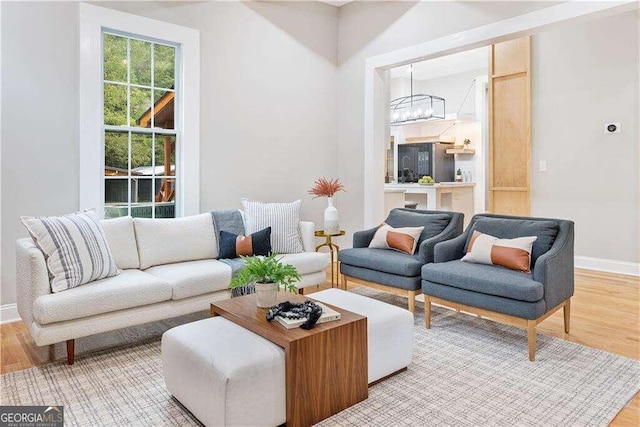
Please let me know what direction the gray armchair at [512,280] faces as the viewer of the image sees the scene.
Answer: facing the viewer and to the left of the viewer

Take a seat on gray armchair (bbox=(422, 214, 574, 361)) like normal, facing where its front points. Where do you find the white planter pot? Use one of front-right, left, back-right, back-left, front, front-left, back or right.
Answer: front

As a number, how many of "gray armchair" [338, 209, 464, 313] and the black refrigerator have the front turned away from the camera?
0

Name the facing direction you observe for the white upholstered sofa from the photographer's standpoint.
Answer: facing the viewer and to the right of the viewer

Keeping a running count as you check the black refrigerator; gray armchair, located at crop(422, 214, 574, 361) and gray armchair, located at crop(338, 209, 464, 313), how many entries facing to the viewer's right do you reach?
0

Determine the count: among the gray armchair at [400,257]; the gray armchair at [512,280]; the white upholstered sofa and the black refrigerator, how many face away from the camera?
0

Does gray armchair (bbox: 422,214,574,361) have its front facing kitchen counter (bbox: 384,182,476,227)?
no

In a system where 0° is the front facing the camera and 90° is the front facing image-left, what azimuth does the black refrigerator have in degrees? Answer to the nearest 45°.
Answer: approximately 45°

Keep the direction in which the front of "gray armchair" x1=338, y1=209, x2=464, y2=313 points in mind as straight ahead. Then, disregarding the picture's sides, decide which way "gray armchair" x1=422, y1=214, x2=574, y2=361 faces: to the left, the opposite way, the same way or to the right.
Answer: the same way

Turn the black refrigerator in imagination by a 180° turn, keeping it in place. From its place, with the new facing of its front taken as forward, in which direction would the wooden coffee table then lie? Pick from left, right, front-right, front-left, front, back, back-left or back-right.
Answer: back-right

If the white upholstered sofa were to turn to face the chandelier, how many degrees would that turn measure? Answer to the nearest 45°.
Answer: approximately 90° to its left
